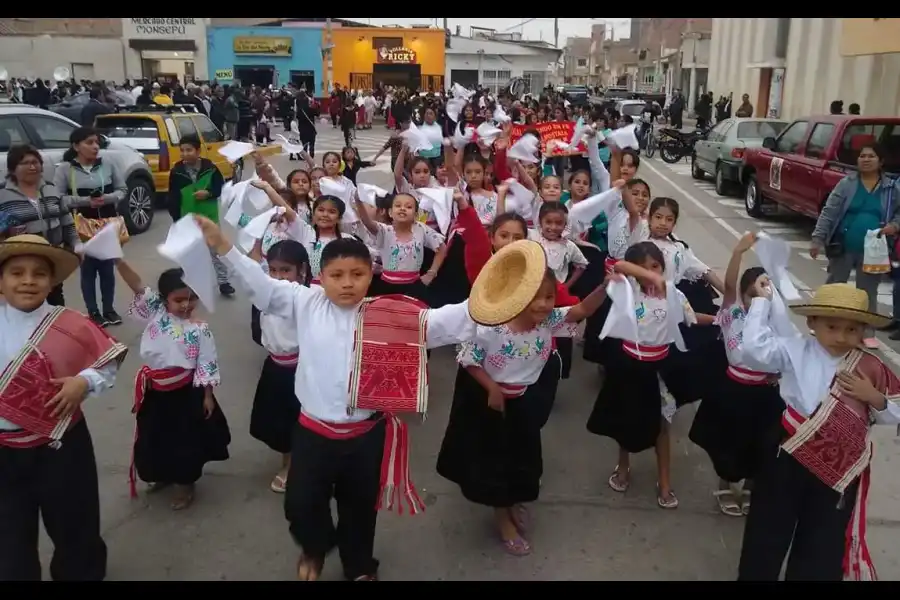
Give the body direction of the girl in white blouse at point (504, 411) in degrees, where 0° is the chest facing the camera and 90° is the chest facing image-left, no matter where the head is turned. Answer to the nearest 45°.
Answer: approximately 0°

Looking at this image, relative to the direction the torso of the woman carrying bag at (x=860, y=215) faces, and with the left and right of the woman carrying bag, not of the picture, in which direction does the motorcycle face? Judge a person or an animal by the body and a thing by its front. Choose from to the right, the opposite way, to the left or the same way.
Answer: to the right

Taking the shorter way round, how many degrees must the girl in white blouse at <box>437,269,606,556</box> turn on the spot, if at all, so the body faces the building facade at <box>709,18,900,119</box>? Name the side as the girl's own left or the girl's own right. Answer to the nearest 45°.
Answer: approximately 180°

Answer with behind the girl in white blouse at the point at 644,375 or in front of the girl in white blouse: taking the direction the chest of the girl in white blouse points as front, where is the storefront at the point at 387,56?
behind

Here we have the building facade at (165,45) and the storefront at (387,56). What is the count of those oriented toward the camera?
2

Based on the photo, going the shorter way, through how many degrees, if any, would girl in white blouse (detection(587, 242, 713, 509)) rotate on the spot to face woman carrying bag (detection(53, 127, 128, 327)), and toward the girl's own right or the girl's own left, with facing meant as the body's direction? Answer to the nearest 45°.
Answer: approximately 90° to the girl's own right

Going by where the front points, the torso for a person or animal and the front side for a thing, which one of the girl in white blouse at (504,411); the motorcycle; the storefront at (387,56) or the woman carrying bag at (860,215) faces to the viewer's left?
the motorcycle

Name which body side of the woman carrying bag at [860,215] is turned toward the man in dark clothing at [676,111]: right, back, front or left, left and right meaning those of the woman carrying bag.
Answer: back

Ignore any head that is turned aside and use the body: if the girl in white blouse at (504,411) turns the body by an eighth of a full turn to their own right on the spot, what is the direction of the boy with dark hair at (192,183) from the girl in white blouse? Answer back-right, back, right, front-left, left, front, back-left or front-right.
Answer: right
